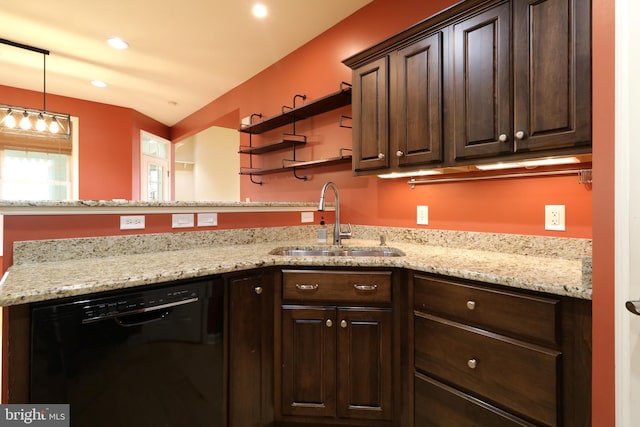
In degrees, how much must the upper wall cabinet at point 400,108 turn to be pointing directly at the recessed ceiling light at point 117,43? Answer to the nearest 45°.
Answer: approximately 45° to its right

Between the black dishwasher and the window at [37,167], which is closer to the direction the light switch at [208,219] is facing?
the black dishwasher

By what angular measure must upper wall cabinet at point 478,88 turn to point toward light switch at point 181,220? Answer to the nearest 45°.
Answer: approximately 45° to its right

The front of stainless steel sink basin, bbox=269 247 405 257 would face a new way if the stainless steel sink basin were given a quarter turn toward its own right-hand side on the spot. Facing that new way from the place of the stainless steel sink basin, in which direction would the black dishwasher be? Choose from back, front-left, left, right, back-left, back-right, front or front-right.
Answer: front-left

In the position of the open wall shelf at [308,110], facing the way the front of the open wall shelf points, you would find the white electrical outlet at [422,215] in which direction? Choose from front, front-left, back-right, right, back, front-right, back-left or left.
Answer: left

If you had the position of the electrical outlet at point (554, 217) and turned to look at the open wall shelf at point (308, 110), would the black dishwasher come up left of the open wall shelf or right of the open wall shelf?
left

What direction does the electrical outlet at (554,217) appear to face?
toward the camera

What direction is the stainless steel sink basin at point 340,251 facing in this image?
toward the camera

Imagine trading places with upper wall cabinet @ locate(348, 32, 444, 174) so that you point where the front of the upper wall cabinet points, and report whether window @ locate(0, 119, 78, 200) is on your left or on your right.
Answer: on your right

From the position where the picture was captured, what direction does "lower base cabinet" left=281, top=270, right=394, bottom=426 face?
facing the viewer

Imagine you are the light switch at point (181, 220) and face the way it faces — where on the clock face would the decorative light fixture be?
The decorative light fixture is roughly at 5 o'clock from the light switch.

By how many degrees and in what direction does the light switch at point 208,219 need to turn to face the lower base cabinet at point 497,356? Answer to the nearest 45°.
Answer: approximately 45° to its left

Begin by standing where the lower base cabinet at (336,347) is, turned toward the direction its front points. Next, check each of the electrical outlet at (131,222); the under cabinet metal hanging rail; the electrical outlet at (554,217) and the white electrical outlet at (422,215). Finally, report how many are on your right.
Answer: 1

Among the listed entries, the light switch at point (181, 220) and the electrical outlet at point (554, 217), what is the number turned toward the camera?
2

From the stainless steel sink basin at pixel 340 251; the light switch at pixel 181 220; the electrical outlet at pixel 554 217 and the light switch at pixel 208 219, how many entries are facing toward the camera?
4
